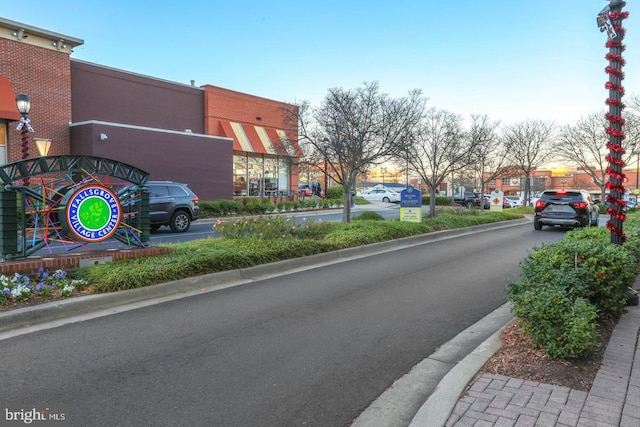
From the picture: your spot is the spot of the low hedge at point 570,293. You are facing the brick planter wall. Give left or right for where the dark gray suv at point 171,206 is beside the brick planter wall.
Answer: right

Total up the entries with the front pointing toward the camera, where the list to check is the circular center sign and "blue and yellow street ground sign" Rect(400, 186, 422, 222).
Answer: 2

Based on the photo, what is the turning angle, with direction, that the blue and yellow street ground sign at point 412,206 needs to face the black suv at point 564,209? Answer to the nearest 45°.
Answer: approximately 135° to its left

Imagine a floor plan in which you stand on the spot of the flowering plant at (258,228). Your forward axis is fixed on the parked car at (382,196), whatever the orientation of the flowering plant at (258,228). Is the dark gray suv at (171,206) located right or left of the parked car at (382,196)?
left

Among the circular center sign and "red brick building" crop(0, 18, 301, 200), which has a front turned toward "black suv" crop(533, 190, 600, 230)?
the red brick building

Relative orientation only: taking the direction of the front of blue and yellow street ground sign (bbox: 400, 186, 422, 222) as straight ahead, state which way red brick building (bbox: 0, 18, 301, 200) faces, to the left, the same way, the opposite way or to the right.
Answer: to the left

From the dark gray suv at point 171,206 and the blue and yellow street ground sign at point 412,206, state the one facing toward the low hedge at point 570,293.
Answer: the blue and yellow street ground sign

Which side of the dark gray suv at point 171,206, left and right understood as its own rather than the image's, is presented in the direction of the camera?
left

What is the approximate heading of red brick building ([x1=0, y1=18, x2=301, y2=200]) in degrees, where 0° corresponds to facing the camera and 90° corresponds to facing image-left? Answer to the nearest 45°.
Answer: approximately 315°
